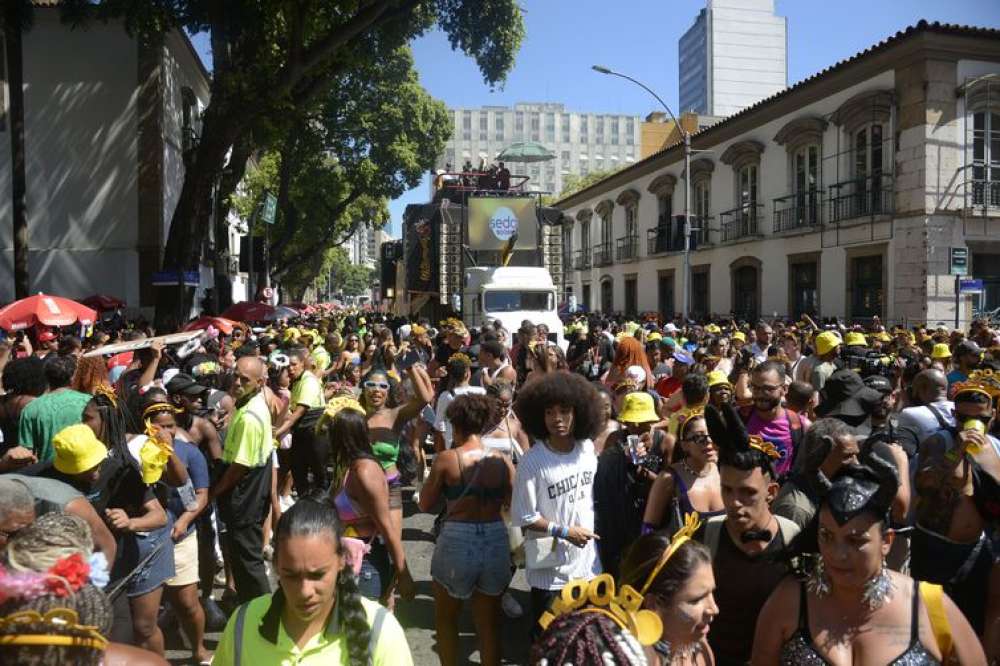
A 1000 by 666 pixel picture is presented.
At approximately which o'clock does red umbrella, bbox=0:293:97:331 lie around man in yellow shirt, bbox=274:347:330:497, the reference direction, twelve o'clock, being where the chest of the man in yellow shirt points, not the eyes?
The red umbrella is roughly at 2 o'clock from the man in yellow shirt.

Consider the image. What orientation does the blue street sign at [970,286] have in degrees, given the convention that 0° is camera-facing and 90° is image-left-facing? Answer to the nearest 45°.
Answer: approximately 0°

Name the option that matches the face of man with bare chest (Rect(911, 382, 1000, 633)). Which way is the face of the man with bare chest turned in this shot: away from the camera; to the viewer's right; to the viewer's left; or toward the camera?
toward the camera

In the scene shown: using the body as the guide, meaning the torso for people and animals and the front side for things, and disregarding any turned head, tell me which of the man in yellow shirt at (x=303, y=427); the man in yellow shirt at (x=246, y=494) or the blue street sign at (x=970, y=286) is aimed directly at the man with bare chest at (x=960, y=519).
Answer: the blue street sign

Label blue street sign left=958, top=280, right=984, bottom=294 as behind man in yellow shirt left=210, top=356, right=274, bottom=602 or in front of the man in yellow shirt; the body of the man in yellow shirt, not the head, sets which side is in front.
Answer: behind

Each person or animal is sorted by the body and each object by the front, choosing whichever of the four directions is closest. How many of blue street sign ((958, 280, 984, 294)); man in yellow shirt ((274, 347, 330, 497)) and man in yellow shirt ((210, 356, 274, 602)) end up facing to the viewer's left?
2

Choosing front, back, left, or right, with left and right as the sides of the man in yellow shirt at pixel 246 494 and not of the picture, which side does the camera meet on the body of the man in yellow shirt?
left

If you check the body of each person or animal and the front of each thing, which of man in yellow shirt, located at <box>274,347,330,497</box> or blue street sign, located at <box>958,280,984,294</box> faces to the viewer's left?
the man in yellow shirt

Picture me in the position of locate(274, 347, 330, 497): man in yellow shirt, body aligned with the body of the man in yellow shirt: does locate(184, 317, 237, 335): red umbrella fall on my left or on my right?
on my right

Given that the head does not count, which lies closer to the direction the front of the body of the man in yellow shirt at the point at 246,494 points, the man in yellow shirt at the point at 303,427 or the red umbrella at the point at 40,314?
the red umbrella

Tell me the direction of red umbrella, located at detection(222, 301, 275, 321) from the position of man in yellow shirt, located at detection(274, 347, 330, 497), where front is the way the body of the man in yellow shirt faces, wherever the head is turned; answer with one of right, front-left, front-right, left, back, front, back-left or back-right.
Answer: right

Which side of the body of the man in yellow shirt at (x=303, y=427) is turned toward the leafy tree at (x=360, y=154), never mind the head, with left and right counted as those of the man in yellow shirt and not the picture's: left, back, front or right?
right

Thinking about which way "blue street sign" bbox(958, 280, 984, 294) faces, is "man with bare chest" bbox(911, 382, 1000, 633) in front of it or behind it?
in front
